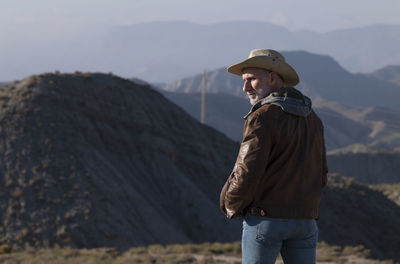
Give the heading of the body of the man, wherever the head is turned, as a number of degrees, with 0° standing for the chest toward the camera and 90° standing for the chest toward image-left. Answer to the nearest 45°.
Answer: approximately 135°

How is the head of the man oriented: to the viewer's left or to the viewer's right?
to the viewer's left
